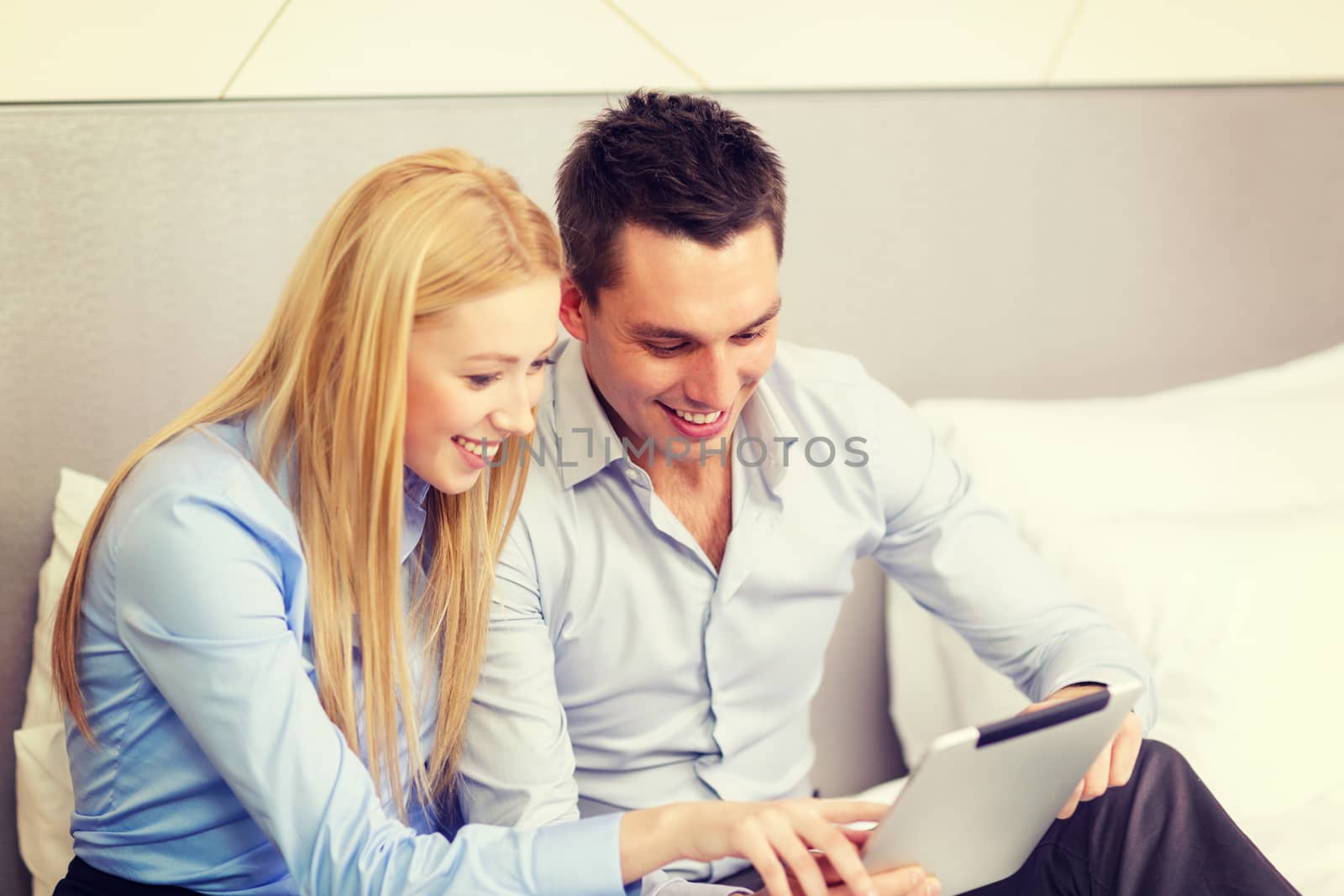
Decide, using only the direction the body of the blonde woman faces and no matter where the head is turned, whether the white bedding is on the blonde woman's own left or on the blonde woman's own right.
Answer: on the blonde woman's own left

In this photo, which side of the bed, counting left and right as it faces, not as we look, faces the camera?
front

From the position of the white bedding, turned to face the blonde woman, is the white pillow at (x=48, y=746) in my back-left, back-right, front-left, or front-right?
front-right

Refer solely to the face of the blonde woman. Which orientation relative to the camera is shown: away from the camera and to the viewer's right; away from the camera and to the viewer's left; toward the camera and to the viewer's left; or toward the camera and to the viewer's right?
toward the camera and to the viewer's right

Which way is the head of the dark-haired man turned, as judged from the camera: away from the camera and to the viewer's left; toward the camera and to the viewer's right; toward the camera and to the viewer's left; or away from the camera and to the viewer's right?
toward the camera and to the viewer's right

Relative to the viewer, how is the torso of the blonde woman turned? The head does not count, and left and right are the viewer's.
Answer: facing the viewer and to the right of the viewer
